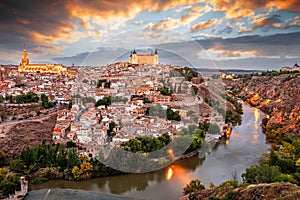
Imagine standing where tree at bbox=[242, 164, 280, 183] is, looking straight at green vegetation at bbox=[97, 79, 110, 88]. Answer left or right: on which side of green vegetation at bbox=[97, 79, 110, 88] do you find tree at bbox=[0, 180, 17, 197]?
left

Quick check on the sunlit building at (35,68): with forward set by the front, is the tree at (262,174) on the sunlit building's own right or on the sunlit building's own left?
on the sunlit building's own left

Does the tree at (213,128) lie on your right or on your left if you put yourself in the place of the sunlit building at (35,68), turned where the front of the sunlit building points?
on your left
